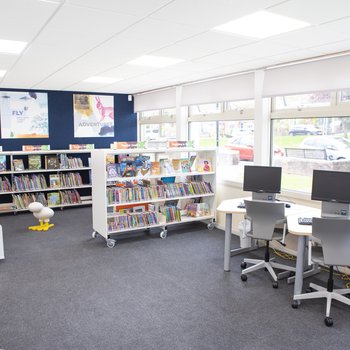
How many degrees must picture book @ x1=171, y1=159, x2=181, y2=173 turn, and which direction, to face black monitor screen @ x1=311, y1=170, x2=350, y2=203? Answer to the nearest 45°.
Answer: approximately 45° to its left

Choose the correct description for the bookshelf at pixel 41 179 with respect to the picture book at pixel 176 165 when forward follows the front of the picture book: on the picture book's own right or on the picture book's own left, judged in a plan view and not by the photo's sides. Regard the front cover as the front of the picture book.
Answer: on the picture book's own right

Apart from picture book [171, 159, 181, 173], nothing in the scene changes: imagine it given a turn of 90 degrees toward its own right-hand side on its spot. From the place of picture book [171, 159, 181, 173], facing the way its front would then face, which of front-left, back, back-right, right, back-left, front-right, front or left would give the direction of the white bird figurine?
front

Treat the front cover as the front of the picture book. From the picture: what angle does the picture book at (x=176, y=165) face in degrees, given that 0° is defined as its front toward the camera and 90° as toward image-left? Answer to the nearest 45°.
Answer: approximately 0°

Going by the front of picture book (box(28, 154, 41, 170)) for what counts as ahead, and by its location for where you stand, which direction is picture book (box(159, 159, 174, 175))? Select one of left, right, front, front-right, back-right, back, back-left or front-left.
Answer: front-left

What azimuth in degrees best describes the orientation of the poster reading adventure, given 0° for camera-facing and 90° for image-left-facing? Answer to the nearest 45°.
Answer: approximately 0°

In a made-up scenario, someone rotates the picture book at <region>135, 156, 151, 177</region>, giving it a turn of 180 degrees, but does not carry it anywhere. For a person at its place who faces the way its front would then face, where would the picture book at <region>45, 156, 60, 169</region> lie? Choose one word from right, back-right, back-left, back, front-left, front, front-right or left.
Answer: front-left

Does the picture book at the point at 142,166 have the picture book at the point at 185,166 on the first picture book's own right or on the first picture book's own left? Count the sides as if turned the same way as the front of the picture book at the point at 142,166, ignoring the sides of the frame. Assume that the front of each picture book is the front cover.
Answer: on the first picture book's own left

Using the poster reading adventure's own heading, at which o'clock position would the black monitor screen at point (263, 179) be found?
The black monitor screen is roughly at 11 o'clock from the poster reading adventure.

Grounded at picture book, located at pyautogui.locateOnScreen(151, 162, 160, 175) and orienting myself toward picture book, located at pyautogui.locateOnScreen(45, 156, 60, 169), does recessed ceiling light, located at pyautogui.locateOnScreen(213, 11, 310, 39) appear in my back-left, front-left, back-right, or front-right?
back-left

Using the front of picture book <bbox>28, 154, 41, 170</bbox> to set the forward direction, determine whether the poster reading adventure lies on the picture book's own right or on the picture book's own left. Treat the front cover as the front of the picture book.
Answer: on the picture book's own left
